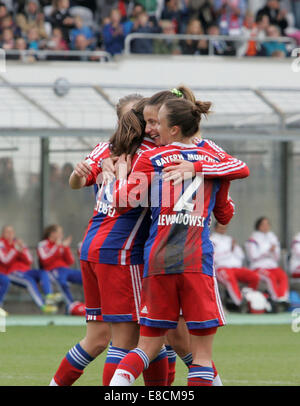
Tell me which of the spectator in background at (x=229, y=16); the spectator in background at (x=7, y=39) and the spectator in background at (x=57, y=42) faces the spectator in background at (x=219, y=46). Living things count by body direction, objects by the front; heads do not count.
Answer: the spectator in background at (x=229, y=16)

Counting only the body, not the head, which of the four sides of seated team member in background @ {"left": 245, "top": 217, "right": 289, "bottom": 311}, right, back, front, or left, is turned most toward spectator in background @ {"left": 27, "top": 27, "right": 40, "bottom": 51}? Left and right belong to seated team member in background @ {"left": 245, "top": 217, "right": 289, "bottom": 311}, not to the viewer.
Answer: back

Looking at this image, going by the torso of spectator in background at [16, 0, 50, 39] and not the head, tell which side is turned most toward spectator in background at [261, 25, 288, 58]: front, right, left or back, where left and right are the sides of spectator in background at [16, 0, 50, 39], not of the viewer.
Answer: left

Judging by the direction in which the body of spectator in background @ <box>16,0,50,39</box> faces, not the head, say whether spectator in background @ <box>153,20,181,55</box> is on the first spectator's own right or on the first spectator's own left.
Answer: on the first spectator's own left

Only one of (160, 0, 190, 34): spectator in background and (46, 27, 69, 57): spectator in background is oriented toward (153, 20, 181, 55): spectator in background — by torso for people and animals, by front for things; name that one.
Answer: (160, 0, 190, 34): spectator in background

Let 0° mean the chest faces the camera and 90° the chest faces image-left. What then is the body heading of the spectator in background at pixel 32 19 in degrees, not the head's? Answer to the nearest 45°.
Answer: approximately 0°

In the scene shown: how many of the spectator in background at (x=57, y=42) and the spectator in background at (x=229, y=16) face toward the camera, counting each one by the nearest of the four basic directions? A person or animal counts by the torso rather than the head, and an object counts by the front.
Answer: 2

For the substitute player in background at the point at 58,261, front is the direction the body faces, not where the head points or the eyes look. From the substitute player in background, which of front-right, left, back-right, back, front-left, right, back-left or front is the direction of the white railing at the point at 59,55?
back-left

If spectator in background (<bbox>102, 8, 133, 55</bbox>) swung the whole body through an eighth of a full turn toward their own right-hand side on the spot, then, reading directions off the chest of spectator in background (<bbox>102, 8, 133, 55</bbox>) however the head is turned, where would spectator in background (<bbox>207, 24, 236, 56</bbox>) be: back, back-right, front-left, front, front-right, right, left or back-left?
back-left

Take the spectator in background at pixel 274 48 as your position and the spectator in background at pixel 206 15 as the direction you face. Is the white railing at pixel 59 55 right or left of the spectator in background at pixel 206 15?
left

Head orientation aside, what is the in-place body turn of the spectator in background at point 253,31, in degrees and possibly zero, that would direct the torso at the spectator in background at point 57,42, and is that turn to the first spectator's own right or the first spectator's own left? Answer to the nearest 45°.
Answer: approximately 45° to the first spectator's own right
